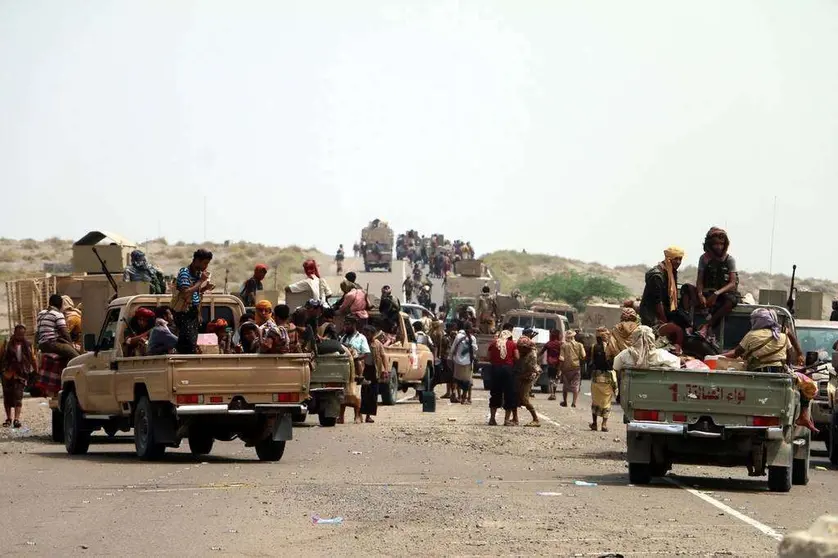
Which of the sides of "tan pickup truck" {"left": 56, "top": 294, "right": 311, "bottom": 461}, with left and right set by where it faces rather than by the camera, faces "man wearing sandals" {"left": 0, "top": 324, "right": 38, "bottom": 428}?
front

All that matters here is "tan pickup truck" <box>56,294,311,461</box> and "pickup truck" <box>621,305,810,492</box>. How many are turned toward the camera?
0

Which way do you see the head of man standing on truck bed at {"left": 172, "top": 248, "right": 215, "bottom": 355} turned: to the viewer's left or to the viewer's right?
to the viewer's right

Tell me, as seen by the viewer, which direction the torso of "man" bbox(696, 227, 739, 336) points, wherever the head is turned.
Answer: toward the camera

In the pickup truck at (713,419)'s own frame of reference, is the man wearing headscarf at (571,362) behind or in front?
in front

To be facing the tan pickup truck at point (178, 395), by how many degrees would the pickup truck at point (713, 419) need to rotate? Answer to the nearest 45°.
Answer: approximately 90° to its left

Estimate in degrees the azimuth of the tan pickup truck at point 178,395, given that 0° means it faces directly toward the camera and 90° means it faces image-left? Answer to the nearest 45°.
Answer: approximately 135°

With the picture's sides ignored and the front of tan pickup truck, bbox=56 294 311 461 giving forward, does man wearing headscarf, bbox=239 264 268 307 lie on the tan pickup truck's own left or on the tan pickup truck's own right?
on the tan pickup truck's own right

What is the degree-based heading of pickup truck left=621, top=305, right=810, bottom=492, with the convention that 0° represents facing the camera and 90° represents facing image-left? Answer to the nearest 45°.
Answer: approximately 180°

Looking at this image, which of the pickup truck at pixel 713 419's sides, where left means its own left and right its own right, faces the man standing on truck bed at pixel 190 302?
left

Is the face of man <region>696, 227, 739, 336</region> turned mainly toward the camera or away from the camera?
toward the camera
